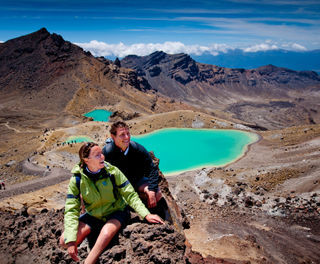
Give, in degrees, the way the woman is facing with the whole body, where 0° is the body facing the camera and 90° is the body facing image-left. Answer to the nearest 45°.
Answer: approximately 0°

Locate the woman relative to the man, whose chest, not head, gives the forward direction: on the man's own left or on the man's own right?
on the man's own right

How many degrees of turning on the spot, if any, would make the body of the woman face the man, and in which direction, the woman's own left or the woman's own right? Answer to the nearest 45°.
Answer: approximately 135° to the woman's own left

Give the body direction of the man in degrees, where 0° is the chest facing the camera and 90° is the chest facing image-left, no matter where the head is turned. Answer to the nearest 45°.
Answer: approximately 315°
